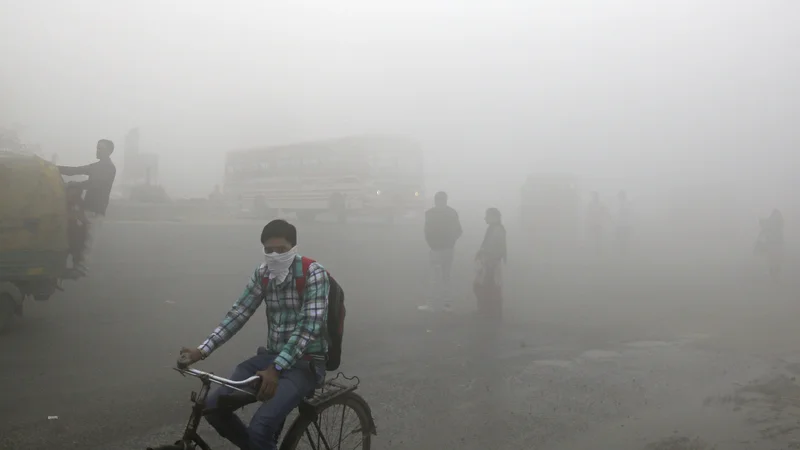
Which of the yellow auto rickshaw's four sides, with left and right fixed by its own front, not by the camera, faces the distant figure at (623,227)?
back

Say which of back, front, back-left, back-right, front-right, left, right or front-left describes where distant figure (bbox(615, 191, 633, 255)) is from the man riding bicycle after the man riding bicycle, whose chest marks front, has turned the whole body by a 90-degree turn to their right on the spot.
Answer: right

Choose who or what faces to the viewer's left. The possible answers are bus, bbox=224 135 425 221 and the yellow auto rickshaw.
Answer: the yellow auto rickshaw

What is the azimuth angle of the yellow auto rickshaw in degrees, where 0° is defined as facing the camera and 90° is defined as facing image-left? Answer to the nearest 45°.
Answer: approximately 90°

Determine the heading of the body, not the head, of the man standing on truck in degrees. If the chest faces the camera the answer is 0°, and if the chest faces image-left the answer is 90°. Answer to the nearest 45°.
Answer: approximately 90°
